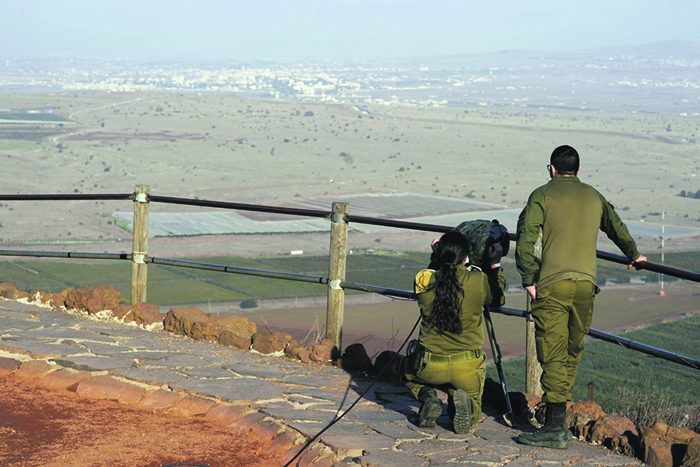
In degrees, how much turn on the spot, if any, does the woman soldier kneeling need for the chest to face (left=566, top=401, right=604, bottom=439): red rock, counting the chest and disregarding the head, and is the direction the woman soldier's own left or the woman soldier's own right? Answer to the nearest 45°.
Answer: approximately 90° to the woman soldier's own right

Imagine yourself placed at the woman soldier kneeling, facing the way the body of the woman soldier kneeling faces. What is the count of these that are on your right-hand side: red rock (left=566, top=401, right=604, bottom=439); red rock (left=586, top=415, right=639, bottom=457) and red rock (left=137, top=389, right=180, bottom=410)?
2

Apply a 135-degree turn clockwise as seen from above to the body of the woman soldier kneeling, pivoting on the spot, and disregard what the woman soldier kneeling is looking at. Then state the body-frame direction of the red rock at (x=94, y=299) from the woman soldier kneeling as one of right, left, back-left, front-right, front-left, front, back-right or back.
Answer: back

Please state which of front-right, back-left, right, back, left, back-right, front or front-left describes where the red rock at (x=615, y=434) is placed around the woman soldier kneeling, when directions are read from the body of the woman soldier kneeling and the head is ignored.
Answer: right

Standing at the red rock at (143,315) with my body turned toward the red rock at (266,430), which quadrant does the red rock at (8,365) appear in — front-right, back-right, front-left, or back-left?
front-right

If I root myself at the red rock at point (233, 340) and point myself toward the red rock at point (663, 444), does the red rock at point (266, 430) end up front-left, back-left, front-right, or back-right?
front-right

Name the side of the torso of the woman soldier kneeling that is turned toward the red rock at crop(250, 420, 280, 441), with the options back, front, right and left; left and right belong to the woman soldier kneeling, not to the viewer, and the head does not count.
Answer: left

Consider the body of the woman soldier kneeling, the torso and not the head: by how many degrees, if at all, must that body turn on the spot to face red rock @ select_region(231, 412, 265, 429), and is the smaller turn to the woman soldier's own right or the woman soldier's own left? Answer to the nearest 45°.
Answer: approximately 90° to the woman soldier's own left

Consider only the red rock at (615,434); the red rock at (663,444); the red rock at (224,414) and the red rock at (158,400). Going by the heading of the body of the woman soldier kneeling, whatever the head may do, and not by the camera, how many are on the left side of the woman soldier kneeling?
2

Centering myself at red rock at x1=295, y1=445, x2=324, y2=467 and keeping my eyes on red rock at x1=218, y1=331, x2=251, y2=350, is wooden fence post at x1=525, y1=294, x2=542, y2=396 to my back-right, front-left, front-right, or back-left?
front-right

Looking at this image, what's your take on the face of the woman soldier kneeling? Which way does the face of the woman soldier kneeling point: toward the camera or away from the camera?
away from the camera

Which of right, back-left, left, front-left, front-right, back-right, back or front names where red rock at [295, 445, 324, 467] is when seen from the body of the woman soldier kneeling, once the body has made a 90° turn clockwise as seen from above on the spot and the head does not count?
back-right

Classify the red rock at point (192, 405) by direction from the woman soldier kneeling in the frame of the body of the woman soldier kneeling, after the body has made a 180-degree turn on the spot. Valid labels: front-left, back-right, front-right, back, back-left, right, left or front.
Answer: right

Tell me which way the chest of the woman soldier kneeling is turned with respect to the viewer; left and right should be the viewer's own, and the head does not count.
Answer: facing away from the viewer

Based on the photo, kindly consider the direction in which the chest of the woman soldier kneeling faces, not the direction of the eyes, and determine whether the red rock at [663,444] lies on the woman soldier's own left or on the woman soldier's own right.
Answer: on the woman soldier's own right

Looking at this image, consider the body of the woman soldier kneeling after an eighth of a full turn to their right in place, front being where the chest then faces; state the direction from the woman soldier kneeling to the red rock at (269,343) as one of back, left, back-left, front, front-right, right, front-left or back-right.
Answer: left

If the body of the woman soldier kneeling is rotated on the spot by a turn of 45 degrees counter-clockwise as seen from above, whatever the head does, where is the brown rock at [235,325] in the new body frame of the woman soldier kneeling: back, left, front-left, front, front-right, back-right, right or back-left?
front

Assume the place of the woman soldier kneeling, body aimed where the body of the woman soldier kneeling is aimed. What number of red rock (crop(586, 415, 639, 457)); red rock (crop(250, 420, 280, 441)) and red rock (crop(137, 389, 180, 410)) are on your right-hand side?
1

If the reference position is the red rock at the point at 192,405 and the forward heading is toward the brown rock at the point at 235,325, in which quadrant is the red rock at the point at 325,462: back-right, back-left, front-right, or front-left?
back-right
